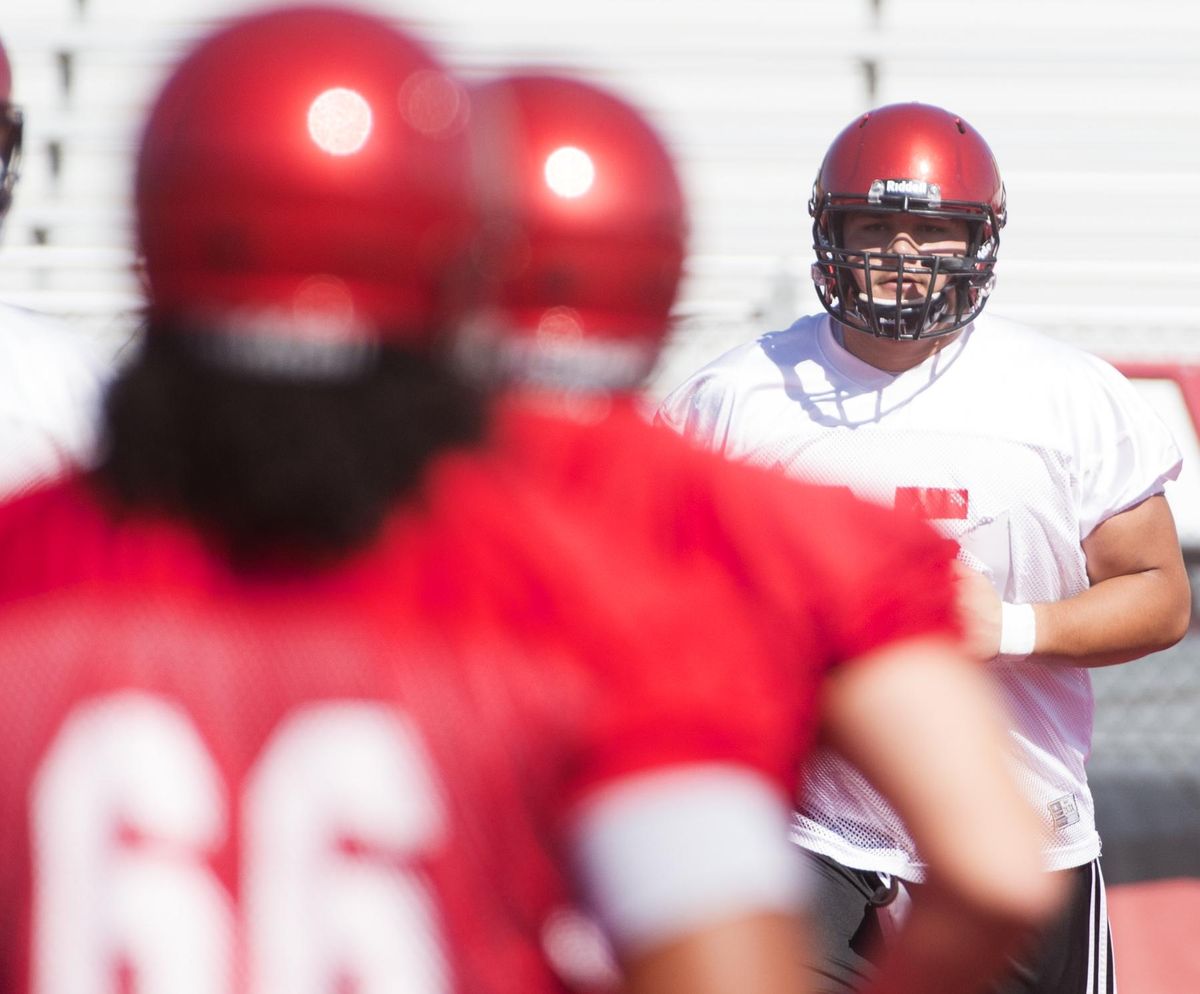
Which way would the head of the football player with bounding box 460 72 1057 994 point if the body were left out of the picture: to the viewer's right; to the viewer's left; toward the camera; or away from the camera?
away from the camera

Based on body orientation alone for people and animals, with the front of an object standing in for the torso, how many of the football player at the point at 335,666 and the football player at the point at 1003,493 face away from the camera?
1

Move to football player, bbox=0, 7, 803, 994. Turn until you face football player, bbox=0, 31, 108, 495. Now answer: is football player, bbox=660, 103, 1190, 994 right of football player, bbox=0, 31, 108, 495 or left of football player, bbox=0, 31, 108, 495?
right

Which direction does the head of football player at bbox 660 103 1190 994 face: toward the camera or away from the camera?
toward the camera

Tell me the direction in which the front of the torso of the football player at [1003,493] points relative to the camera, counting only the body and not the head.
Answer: toward the camera

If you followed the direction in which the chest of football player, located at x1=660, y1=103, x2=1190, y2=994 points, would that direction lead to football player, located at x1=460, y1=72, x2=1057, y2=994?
yes

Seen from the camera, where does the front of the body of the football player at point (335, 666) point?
away from the camera

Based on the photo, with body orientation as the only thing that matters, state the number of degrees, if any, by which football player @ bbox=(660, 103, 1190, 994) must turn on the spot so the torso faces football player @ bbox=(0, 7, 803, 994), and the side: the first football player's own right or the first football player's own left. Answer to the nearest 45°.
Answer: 0° — they already face them

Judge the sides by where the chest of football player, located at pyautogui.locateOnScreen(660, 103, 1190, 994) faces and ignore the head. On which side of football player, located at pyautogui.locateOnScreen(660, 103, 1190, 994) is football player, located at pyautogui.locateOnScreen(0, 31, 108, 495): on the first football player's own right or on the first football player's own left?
on the first football player's own right

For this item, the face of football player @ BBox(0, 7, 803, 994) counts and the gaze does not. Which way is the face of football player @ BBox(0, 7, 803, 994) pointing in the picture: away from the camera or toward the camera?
away from the camera

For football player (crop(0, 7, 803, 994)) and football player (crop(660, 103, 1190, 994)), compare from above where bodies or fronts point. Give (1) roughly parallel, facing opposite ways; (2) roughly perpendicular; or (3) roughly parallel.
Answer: roughly parallel, facing opposite ways

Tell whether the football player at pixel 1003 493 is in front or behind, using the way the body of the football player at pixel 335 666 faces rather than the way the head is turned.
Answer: in front

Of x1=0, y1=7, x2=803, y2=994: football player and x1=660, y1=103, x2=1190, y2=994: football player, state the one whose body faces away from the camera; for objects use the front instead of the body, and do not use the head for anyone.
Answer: x1=0, y1=7, x2=803, y2=994: football player
